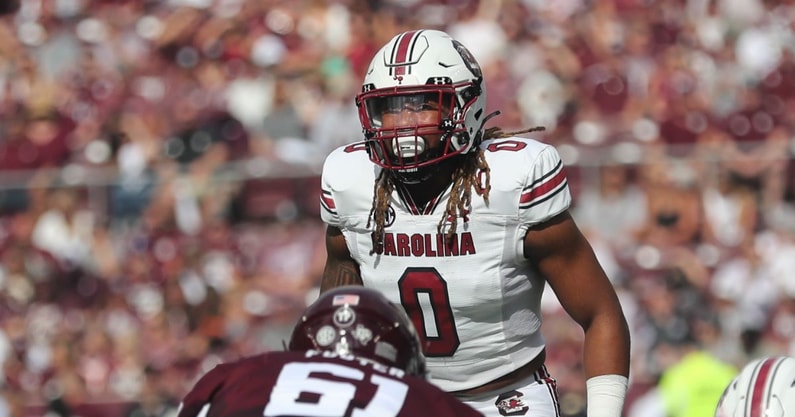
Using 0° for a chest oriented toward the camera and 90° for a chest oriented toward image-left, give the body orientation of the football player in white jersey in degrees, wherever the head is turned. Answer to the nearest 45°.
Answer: approximately 45°

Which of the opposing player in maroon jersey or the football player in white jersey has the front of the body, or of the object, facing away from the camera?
the opposing player in maroon jersey

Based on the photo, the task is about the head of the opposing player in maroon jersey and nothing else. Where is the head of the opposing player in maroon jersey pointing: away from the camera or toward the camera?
away from the camera

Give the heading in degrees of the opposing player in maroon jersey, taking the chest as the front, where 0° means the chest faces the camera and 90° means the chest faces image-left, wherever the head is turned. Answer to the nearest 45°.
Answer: approximately 180°

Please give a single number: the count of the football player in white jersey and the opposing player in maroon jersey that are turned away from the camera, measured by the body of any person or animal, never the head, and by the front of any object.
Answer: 1

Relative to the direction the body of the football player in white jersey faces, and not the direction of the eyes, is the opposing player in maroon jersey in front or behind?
in front
